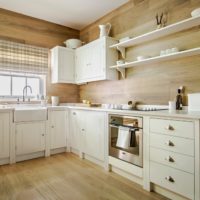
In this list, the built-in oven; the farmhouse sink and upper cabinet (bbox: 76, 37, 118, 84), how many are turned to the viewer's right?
0

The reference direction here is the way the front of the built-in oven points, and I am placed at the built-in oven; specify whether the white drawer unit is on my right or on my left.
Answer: on my left

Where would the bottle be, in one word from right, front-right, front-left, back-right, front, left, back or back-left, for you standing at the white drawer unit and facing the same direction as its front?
back-right

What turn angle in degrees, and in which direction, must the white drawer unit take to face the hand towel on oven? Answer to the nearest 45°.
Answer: approximately 90° to its right

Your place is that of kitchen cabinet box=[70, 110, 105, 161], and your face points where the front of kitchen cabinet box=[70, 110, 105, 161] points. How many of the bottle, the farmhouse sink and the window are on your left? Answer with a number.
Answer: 1

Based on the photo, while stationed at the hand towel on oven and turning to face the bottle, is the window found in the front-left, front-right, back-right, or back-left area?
back-left

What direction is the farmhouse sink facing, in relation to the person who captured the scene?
facing the viewer

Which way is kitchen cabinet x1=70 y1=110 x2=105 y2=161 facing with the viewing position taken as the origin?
facing the viewer and to the left of the viewer
